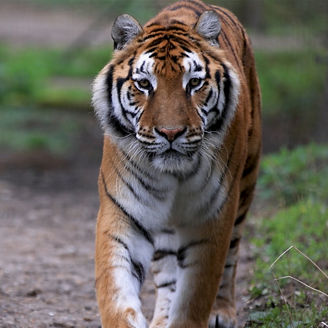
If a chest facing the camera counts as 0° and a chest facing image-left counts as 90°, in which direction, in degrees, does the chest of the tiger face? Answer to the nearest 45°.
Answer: approximately 0°
